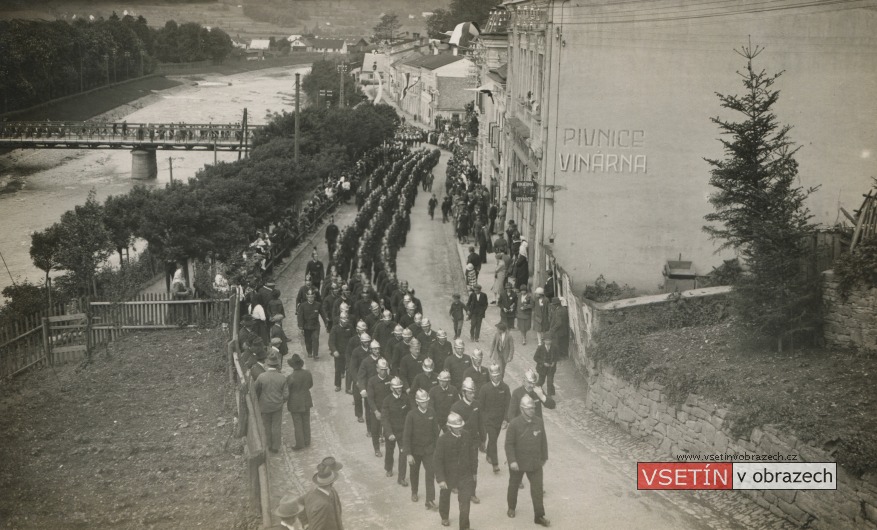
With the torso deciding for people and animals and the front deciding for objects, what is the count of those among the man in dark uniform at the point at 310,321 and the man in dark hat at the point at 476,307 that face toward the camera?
2

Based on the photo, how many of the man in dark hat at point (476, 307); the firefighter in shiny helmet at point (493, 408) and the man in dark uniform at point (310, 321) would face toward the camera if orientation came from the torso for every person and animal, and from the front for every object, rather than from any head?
3

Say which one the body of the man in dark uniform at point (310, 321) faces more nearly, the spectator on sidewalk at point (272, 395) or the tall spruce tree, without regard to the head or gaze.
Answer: the spectator on sidewalk

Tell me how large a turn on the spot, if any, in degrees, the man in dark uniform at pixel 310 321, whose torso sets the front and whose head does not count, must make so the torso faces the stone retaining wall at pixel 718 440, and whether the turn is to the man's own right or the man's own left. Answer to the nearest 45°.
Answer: approximately 45° to the man's own left

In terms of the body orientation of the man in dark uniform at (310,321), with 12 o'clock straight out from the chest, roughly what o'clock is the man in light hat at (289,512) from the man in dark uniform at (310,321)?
the man in light hat at (289,512) is roughly at 12 o'clock from the man in dark uniform at (310,321).

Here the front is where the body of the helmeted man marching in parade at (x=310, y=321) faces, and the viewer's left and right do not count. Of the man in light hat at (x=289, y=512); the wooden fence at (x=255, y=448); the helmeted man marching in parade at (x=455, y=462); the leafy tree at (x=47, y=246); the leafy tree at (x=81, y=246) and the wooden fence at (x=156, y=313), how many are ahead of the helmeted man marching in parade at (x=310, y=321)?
3

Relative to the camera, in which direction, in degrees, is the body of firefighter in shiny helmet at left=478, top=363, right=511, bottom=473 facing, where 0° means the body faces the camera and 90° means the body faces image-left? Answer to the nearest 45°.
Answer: approximately 0°

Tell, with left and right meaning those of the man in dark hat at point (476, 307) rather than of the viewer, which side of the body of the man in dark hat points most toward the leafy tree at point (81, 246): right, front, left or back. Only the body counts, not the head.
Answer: right

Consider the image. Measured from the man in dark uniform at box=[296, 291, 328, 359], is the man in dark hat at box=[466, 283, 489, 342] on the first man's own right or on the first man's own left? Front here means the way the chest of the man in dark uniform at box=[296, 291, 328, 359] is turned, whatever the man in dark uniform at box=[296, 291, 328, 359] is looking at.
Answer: on the first man's own left

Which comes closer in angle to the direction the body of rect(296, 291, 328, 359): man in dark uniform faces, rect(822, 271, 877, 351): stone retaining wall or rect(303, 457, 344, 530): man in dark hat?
the man in dark hat

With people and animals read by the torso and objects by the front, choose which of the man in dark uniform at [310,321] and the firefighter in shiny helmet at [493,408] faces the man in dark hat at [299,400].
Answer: the man in dark uniform at [310,321]

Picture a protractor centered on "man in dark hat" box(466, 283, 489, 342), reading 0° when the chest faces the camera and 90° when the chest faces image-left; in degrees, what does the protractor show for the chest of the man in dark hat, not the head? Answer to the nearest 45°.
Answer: approximately 0°
